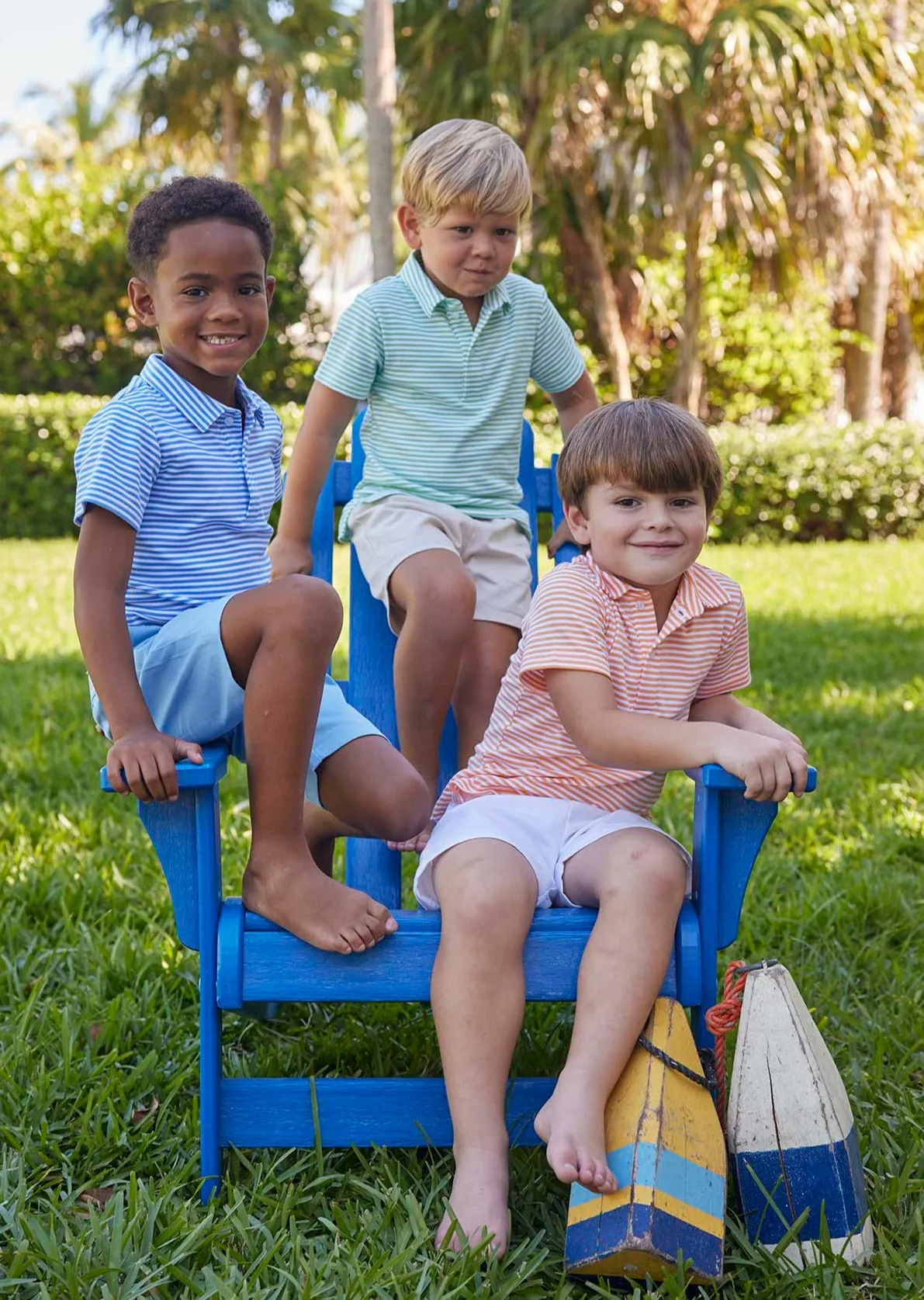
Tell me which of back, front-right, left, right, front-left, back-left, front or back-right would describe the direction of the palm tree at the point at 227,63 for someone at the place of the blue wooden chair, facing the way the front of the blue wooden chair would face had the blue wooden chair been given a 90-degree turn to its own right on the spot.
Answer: right

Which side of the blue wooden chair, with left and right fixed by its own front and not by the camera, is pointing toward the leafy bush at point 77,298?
back

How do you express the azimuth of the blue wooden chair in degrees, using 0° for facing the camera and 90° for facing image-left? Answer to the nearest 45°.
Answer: approximately 0°

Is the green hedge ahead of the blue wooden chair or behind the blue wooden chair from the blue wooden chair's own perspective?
behind
